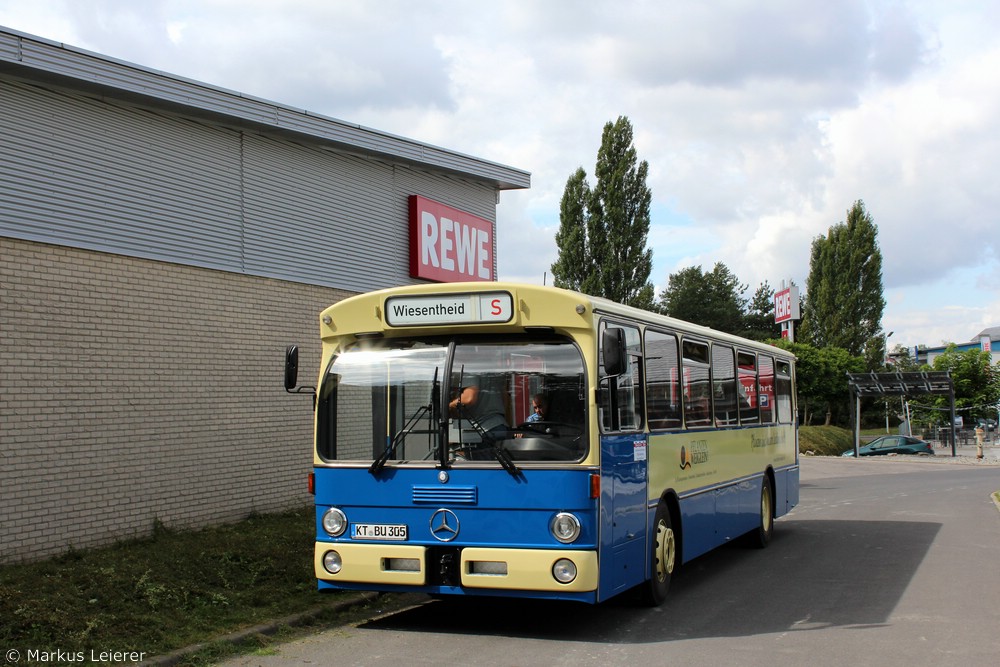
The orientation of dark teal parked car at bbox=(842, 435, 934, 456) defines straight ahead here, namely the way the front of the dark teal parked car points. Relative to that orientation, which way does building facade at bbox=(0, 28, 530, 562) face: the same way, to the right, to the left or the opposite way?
the opposite way

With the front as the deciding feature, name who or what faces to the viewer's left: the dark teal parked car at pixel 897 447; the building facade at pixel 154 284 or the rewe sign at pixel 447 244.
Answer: the dark teal parked car

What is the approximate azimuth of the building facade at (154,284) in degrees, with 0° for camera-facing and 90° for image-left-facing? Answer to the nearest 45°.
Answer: approximately 315°

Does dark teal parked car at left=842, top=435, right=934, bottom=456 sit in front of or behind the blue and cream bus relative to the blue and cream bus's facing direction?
behind

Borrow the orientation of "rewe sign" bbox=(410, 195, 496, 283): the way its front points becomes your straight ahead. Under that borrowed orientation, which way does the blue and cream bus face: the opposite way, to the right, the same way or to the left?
to the right

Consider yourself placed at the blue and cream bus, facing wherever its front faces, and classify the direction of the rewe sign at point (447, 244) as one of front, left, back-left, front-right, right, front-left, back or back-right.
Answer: back-right

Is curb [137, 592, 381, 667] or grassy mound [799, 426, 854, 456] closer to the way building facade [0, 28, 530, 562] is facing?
the curb

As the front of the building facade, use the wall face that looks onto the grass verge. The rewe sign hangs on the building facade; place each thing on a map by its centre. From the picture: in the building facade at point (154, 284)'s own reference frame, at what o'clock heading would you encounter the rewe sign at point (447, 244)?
The rewe sign is roughly at 9 o'clock from the building facade.

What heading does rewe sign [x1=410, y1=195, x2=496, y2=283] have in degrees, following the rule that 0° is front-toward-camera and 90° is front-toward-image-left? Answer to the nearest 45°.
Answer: approximately 315°

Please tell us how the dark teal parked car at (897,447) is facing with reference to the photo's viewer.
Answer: facing to the left of the viewer

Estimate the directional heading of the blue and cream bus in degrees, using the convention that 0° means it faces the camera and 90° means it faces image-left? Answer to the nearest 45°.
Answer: approximately 45°

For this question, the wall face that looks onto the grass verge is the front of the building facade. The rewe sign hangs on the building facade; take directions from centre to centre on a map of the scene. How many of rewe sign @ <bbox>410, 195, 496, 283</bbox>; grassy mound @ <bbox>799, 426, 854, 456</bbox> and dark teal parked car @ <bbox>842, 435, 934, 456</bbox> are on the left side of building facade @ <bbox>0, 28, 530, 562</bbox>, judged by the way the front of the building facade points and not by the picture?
3

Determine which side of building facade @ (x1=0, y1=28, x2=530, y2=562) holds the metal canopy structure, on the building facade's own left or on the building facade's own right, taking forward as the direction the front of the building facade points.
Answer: on the building facade's own left

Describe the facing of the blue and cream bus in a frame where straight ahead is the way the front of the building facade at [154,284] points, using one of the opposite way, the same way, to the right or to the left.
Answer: to the right

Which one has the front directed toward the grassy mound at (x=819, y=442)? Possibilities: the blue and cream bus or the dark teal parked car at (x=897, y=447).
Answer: the dark teal parked car
